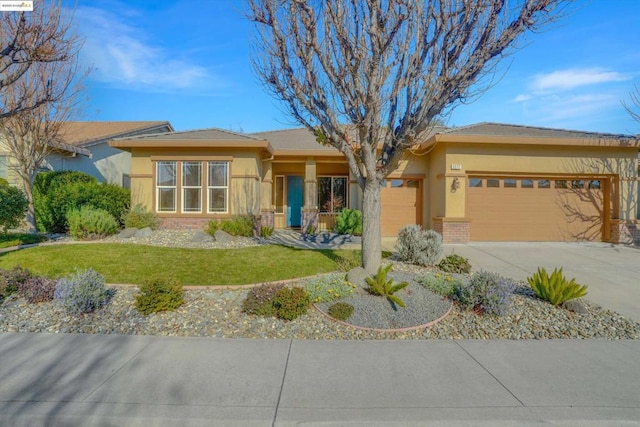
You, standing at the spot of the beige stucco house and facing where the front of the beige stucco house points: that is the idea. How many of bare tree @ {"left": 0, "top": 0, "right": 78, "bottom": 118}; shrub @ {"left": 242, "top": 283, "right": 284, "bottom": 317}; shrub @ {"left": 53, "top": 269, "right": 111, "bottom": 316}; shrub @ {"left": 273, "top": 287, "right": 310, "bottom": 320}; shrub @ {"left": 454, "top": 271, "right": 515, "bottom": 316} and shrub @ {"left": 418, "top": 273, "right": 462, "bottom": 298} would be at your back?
0

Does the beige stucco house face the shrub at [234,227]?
no

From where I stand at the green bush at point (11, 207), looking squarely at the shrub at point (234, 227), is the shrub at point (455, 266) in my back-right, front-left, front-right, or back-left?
front-right

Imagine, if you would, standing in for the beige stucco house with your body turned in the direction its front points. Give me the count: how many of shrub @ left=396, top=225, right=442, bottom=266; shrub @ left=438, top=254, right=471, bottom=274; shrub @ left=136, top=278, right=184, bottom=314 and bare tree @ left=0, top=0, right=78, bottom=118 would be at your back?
0

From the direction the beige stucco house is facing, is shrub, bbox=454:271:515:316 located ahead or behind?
ahead

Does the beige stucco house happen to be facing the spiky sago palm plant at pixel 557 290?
yes

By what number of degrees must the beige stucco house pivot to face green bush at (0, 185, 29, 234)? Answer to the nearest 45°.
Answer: approximately 45° to its right

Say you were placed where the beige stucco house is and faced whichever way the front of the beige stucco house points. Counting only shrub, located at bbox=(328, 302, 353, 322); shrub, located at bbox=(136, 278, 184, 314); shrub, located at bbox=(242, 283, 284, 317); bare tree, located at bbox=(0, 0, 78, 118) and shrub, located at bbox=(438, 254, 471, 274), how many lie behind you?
0

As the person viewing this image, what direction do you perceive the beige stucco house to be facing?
facing the viewer

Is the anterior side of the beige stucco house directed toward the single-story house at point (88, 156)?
no

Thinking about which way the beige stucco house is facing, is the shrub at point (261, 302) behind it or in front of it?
in front

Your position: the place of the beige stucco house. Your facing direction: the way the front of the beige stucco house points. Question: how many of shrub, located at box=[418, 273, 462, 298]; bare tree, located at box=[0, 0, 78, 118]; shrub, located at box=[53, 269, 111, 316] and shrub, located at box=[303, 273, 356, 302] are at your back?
0

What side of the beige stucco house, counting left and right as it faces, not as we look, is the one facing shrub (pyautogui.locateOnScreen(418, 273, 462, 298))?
front

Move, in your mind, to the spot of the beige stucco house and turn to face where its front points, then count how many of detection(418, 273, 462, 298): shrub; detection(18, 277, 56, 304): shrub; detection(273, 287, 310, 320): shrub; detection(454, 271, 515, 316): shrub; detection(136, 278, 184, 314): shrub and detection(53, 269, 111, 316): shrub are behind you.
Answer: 0

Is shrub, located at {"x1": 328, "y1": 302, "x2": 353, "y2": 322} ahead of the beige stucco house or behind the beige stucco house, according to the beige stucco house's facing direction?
ahead

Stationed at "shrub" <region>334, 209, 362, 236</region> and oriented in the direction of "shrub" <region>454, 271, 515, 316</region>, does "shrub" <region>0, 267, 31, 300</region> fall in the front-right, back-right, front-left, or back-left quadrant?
front-right

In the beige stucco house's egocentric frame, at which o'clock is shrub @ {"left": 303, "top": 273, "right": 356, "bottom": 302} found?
The shrub is roughly at 1 o'clock from the beige stucco house.
